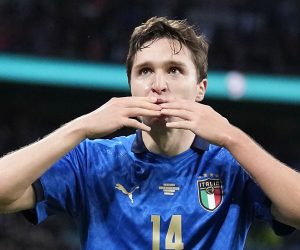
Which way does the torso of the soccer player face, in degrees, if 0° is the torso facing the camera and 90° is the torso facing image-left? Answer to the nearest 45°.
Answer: approximately 0°
